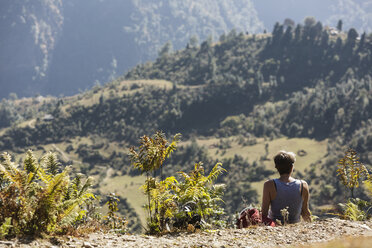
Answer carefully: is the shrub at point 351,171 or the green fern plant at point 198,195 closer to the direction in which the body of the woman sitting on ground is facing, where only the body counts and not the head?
the shrub

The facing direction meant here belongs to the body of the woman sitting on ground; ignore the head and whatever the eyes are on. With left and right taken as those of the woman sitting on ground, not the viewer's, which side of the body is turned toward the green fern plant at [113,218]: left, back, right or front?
left

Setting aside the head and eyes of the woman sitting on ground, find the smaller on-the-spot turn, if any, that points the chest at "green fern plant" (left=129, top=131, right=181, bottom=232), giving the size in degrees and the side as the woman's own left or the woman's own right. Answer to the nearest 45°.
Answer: approximately 90° to the woman's own left

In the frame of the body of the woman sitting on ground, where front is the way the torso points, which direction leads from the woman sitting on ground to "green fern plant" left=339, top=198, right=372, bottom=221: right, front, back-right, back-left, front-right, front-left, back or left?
front-right

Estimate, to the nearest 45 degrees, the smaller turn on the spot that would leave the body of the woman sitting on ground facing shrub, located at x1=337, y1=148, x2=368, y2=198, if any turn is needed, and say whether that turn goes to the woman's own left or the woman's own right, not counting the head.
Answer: approximately 45° to the woman's own right

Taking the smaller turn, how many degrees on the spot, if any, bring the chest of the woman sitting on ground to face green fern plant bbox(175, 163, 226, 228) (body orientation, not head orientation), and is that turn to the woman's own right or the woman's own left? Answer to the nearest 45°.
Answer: approximately 90° to the woman's own left

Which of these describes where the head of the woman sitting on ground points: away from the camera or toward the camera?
away from the camera

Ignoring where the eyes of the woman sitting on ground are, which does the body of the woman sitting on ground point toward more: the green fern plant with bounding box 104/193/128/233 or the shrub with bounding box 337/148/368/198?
the shrub

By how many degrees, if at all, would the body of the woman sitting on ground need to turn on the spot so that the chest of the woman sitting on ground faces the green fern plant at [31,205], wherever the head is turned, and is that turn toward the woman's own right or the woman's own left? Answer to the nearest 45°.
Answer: approximately 135° to the woman's own left

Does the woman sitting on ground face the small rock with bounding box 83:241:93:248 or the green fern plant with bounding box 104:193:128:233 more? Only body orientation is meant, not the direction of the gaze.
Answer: the green fern plant

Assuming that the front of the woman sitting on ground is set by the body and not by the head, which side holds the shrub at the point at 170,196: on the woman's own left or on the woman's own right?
on the woman's own left

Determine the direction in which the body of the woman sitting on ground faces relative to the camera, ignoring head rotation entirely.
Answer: away from the camera
